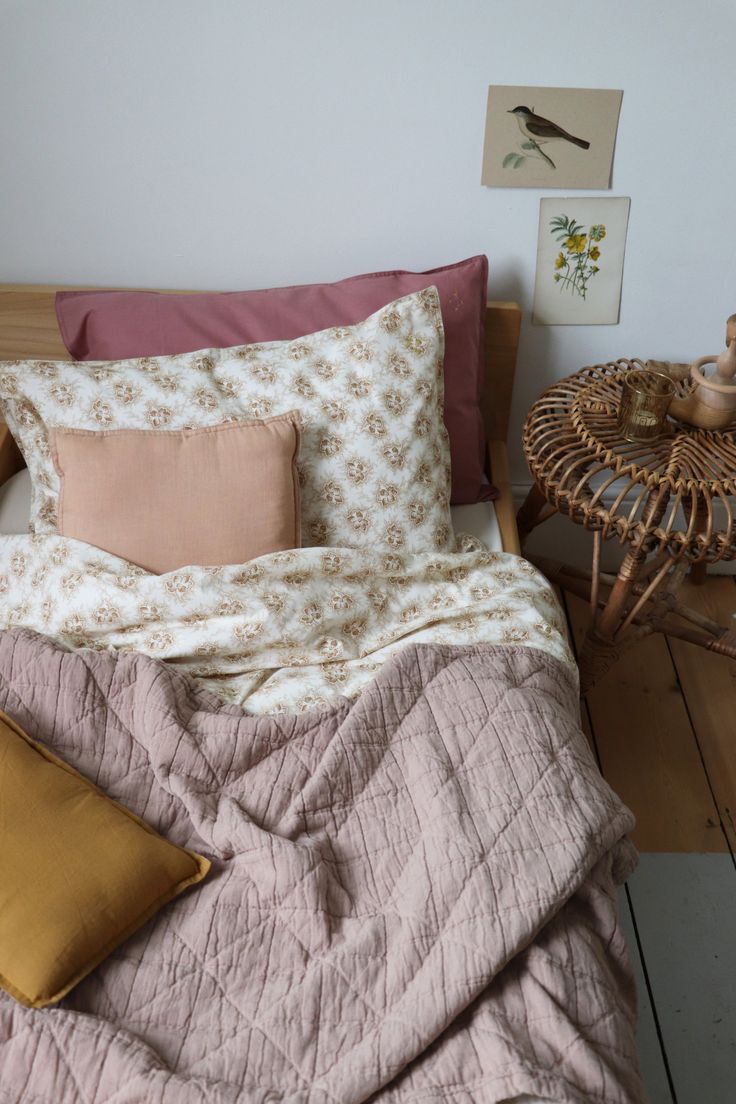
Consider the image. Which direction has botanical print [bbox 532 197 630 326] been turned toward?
toward the camera

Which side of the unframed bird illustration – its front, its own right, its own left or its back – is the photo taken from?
front

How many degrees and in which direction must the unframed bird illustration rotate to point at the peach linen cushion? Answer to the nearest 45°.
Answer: approximately 45° to its right

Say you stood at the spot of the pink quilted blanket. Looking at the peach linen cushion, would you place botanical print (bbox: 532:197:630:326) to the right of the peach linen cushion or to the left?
right

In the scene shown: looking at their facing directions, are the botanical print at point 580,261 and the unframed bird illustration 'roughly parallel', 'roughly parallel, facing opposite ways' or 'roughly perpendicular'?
roughly parallel

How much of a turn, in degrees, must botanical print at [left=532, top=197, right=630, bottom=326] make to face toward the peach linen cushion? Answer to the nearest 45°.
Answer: approximately 45° to its right

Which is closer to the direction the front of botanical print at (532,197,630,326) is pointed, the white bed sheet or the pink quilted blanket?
the pink quilted blanket

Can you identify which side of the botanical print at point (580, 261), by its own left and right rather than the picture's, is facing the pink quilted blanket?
front

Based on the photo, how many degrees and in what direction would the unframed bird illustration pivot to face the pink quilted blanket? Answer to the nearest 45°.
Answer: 0° — it already faces it

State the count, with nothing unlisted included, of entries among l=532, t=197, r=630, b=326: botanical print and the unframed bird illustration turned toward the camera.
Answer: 2
